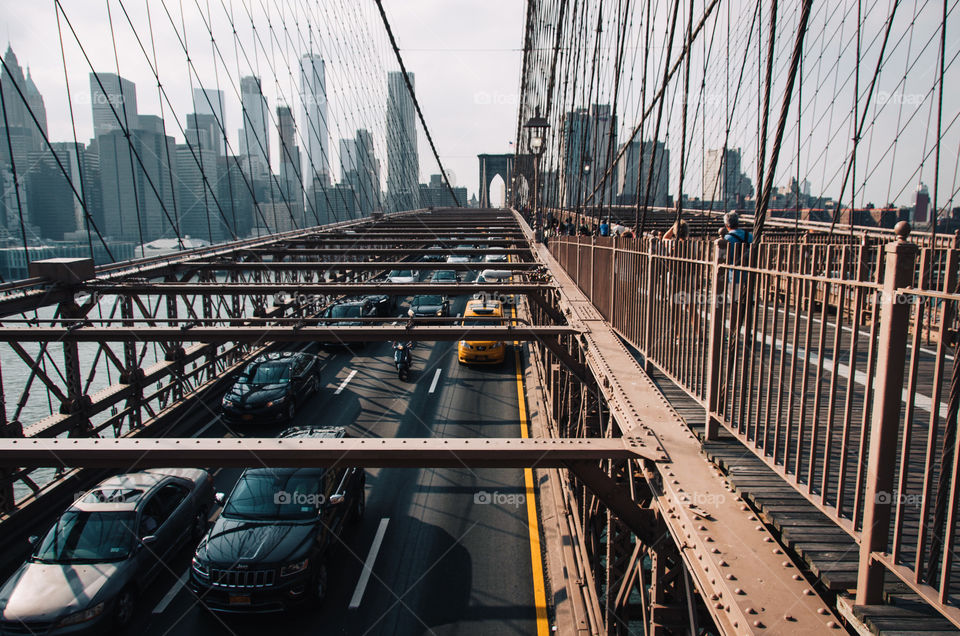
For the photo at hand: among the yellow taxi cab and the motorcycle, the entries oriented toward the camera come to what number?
2

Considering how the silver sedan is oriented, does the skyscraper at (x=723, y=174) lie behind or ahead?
behind

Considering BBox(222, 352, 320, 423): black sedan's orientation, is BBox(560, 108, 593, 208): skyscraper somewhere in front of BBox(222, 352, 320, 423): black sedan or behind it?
behind

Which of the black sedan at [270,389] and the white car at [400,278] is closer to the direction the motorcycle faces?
the black sedan

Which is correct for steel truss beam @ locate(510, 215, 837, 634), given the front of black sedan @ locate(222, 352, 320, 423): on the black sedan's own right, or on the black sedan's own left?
on the black sedan's own left

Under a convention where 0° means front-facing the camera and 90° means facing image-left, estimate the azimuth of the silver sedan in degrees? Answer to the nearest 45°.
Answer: approximately 45°

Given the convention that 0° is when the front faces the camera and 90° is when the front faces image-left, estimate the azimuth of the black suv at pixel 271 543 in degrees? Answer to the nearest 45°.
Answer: approximately 45°
